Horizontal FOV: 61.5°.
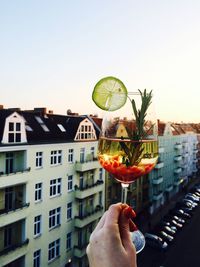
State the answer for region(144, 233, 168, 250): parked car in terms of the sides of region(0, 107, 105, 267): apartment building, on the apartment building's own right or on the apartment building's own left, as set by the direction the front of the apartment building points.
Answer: on the apartment building's own left

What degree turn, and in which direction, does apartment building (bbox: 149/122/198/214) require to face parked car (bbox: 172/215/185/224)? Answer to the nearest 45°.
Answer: approximately 45° to its right

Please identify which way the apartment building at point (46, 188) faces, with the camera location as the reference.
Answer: facing the viewer and to the right of the viewer

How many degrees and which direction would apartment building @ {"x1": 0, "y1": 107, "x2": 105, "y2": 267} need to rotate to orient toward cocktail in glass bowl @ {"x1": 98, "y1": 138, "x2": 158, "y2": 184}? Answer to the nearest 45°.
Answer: approximately 45° to its right
